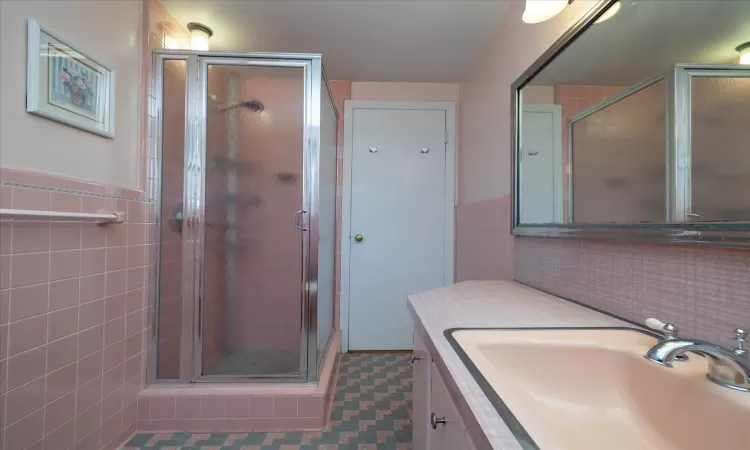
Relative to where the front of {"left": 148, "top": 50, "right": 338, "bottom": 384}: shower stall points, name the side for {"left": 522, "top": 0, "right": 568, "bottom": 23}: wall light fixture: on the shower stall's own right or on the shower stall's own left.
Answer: on the shower stall's own left

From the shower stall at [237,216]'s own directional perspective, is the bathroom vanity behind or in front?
in front

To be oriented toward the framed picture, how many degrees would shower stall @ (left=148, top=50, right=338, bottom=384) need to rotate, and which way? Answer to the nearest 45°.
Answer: approximately 45° to its right

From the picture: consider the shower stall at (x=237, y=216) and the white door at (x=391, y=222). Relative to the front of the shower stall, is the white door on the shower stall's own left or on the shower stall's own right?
on the shower stall's own left

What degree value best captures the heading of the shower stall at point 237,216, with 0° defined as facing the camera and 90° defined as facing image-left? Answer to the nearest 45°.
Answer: approximately 0°

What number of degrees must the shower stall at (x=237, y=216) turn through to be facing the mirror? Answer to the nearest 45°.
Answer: approximately 45° to its left

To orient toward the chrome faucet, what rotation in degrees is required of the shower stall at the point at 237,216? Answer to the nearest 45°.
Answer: approximately 45° to its left

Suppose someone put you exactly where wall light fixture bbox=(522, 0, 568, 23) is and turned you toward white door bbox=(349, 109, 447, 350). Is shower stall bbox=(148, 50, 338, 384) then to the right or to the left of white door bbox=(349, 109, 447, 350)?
left
